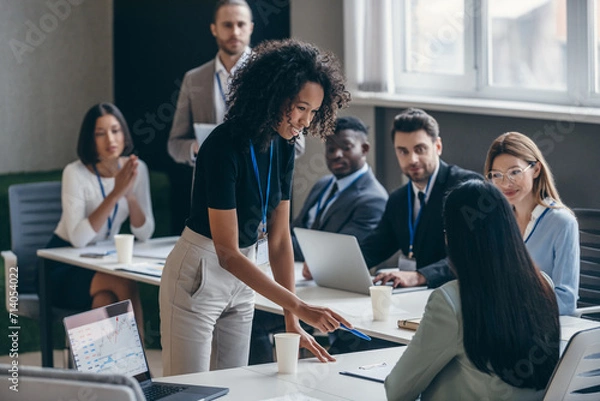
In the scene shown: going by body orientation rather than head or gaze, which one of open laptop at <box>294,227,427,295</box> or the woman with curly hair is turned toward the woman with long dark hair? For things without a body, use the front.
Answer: the woman with curly hair

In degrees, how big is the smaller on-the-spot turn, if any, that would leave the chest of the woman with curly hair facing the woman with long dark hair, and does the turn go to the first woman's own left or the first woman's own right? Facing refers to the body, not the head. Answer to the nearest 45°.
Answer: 0° — they already face them

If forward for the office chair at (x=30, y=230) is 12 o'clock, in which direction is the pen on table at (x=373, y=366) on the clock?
The pen on table is roughly at 1 o'clock from the office chair.

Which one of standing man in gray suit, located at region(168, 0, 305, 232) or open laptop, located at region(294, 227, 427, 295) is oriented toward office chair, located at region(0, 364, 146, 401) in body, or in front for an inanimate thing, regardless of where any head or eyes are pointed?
the standing man in gray suit

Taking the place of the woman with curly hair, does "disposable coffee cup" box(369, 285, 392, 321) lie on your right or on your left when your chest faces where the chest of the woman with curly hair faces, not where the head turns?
on your left

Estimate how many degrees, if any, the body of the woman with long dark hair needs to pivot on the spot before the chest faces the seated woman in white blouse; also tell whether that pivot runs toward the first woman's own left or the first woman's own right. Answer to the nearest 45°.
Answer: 0° — they already face them

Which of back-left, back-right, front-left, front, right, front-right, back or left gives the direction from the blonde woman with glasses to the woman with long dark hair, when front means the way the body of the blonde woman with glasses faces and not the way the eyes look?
front-left

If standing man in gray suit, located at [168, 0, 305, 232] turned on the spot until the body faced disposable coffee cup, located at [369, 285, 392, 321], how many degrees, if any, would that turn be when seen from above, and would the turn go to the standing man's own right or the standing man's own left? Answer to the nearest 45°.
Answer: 0° — they already face it

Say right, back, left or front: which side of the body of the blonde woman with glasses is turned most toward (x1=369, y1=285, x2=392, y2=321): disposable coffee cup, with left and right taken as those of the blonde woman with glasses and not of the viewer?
front

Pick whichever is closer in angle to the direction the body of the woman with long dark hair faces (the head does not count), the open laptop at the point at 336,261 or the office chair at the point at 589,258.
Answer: the open laptop

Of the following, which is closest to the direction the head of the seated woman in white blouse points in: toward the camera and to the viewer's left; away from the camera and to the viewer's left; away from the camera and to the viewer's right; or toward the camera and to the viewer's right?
toward the camera and to the viewer's right

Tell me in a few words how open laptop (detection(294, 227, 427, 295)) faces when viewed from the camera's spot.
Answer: facing away from the viewer and to the right of the viewer
